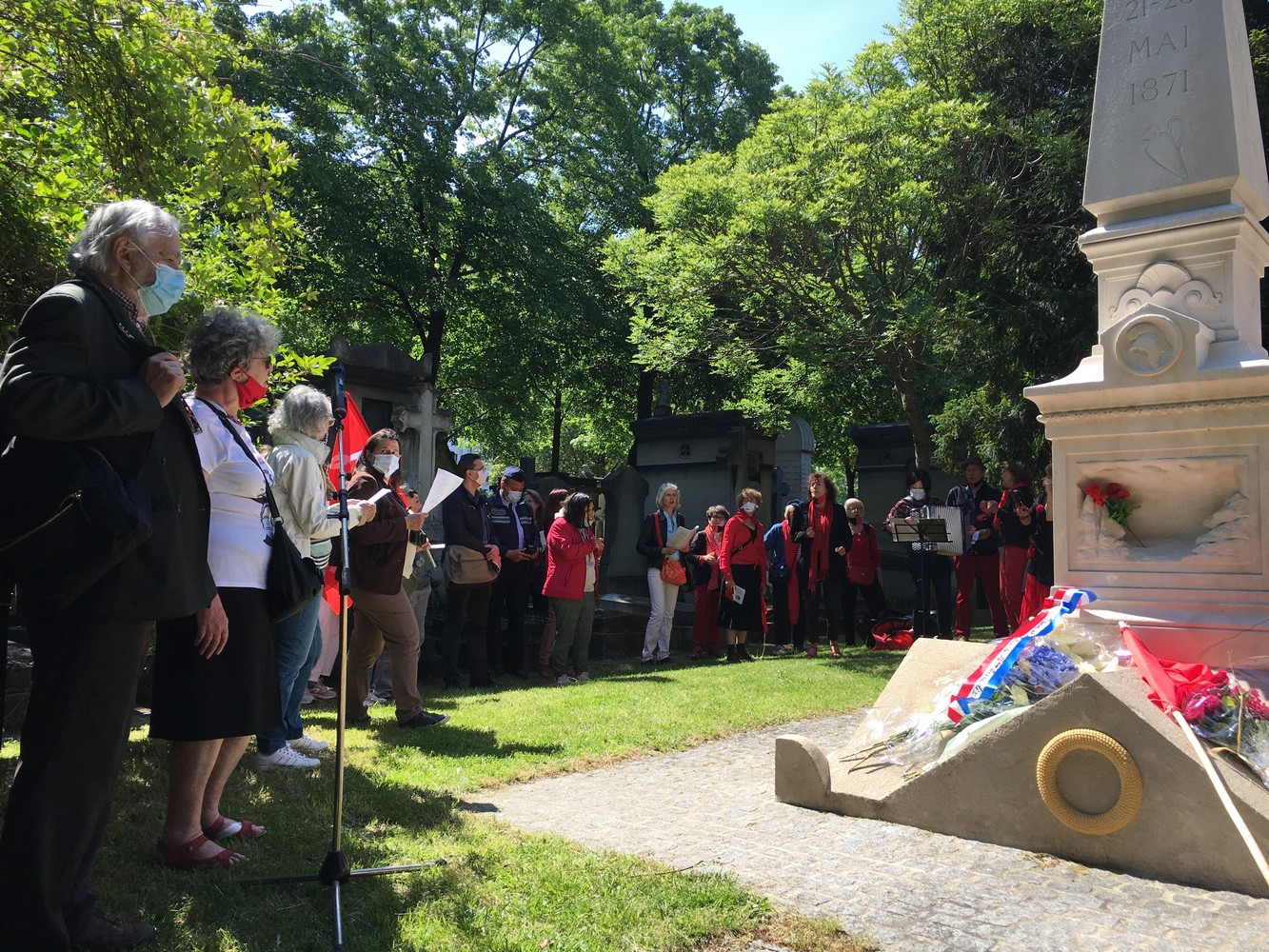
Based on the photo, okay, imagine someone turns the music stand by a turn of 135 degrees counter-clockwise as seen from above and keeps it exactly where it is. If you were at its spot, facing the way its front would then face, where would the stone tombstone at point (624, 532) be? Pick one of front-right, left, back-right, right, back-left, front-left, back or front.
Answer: right

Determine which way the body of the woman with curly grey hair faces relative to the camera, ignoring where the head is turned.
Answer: to the viewer's right

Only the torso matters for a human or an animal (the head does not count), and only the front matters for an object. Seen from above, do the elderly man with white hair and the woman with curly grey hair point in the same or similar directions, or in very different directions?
same or similar directions

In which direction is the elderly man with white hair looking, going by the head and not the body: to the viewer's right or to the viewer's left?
to the viewer's right

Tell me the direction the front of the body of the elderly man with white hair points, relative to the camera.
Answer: to the viewer's right

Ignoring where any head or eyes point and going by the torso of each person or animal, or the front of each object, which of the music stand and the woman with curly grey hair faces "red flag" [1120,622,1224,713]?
the woman with curly grey hair

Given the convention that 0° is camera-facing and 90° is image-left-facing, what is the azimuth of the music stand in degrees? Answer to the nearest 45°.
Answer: approximately 180°

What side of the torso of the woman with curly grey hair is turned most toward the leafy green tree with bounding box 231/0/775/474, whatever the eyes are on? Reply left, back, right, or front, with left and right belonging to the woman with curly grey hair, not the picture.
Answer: left

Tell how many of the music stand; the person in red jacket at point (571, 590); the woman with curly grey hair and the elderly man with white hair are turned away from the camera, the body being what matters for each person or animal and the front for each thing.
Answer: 1

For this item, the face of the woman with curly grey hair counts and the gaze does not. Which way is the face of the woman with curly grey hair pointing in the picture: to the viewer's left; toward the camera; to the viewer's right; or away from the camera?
to the viewer's right

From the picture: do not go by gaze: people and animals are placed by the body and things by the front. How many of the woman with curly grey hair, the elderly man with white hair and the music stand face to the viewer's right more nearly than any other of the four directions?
2

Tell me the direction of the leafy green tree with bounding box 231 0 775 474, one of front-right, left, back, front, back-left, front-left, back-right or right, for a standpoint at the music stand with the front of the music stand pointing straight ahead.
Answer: front-left

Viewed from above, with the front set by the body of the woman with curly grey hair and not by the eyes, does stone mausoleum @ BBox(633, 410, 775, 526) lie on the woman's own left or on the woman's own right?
on the woman's own left

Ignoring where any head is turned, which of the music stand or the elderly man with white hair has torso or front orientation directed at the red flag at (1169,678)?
the elderly man with white hair
